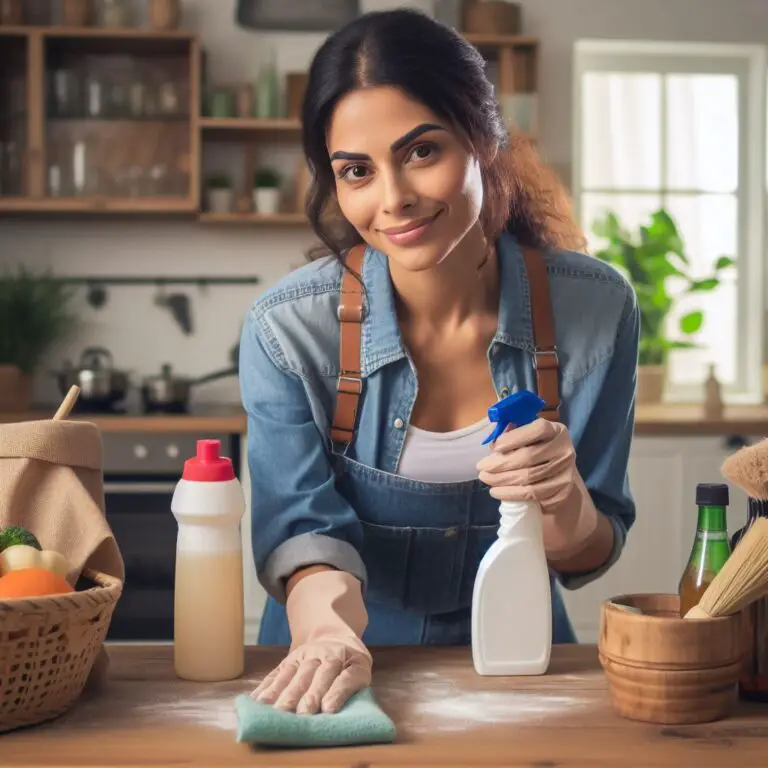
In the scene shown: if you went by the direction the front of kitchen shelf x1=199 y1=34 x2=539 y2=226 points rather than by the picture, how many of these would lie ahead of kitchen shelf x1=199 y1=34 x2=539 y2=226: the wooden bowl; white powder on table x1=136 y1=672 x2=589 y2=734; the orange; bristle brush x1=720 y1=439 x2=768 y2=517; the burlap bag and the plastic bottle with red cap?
6

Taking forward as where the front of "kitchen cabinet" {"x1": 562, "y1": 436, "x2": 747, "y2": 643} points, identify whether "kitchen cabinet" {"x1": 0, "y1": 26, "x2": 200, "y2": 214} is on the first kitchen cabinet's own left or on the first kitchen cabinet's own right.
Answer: on the first kitchen cabinet's own right

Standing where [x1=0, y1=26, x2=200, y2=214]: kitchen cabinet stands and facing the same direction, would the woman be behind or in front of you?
in front

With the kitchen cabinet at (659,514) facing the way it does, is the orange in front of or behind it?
in front

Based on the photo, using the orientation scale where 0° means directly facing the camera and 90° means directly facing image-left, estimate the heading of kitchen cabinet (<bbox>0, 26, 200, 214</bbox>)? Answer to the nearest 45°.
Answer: approximately 0°

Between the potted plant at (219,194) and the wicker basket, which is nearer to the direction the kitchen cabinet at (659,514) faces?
the wicker basket

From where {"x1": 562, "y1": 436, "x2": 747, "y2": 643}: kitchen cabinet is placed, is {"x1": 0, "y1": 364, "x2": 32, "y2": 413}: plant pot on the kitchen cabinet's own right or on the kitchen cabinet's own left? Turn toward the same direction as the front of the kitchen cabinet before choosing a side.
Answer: on the kitchen cabinet's own right

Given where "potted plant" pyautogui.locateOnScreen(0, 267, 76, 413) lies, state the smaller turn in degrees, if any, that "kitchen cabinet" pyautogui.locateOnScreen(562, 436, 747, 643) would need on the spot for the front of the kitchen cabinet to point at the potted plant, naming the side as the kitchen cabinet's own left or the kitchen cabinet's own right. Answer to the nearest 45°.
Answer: approximately 90° to the kitchen cabinet's own right
